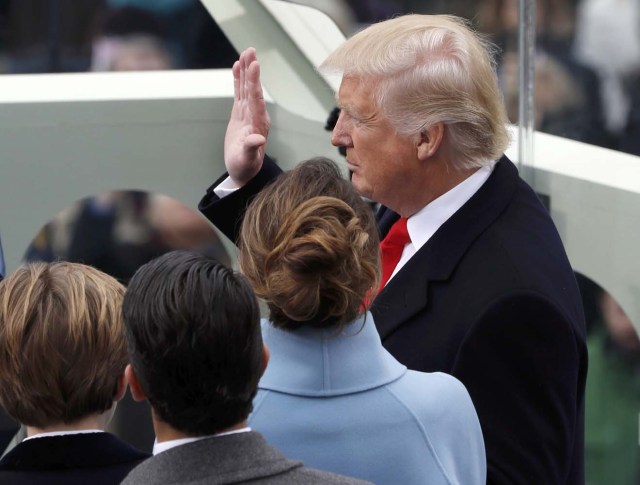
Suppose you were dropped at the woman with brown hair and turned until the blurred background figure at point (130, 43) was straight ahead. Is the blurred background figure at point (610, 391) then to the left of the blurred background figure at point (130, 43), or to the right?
right

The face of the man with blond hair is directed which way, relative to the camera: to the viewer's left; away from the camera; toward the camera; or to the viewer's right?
to the viewer's left

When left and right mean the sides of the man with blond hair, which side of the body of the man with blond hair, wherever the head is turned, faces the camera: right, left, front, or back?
left

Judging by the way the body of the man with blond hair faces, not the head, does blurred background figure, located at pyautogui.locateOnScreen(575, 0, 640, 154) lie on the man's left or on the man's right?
on the man's right

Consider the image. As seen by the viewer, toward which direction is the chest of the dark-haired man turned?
away from the camera

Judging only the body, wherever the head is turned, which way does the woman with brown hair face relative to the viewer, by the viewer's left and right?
facing away from the viewer

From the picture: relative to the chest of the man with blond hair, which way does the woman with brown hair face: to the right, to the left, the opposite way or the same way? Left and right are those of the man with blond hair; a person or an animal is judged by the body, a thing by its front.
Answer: to the right

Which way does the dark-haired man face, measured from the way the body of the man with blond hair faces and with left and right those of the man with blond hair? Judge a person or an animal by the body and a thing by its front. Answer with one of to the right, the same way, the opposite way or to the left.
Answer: to the right

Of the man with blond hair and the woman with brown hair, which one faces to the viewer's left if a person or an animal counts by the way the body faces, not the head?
the man with blond hair

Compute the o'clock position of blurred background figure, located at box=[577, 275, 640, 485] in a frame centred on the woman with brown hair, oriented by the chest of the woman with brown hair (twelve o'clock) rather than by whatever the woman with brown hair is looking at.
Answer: The blurred background figure is roughly at 1 o'clock from the woman with brown hair.

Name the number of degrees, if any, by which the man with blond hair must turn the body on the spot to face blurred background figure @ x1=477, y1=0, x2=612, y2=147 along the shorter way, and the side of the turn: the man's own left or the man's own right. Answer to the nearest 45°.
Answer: approximately 90° to the man's own right

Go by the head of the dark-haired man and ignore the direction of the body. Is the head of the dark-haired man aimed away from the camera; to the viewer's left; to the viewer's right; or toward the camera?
away from the camera

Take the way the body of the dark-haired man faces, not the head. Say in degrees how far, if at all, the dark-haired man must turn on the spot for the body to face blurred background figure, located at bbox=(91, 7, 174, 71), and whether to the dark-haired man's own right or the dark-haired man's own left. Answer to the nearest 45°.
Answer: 0° — they already face them
